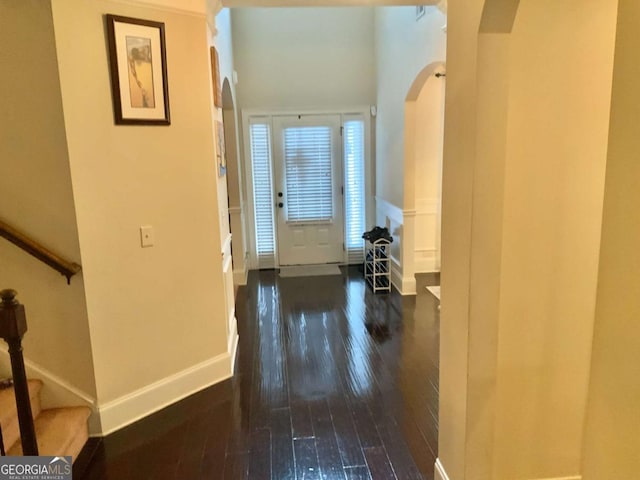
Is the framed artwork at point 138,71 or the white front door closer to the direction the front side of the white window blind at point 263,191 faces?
the framed artwork

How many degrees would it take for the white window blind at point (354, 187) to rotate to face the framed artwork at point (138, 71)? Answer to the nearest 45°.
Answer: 0° — it already faces it

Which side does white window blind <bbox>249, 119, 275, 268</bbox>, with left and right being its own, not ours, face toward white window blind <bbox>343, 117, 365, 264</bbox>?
left

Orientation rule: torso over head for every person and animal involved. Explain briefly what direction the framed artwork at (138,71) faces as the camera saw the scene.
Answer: facing the viewer and to the right of the viewer

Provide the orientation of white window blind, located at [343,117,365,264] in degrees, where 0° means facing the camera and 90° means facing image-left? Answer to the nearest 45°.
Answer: approximately 0°

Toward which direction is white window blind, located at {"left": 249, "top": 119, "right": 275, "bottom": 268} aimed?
toward the camera

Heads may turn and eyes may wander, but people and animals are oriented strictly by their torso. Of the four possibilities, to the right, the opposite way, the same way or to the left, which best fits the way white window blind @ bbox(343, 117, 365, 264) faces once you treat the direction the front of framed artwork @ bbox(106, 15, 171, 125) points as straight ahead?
to the right

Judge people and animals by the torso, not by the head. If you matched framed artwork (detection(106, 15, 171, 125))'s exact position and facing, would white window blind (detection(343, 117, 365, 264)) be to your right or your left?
on your left

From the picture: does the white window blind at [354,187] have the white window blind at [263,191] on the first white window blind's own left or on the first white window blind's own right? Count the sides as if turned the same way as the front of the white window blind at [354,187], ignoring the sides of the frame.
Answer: on the first white window blind's own right

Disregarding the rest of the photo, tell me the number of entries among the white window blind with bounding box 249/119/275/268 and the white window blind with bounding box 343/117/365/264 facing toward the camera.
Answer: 2

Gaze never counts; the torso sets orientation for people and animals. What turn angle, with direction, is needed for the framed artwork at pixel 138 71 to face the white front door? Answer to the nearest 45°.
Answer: approximately 90° to its left

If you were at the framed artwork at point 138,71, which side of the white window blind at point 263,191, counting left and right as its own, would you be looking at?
front

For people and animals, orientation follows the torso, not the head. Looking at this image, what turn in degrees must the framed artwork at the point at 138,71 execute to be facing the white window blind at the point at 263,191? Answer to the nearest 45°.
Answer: approximately 90° to its left
